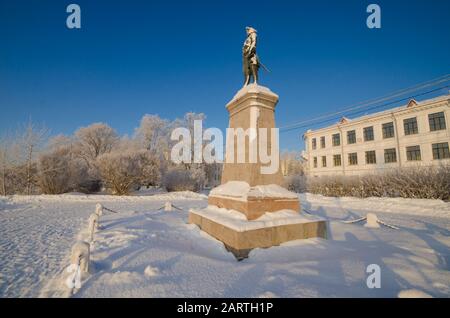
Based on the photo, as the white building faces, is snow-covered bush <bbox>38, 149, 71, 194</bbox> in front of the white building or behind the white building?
in front

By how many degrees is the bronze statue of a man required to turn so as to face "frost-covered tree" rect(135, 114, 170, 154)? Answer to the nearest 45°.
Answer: approximately 90° to its right

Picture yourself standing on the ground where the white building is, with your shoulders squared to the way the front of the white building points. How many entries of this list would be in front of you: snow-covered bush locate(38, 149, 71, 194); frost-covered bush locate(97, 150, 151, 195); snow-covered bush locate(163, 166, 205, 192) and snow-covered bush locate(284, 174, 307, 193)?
4

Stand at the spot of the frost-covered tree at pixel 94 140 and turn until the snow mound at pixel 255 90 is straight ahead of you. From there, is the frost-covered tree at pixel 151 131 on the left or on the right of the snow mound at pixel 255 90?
left

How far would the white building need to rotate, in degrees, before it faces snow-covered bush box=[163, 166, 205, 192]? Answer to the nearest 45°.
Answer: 0° — it already faces it

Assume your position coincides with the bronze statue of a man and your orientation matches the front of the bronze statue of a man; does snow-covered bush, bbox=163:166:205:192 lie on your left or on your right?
on your right

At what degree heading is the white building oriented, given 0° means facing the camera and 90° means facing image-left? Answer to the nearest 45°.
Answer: approximately 45°

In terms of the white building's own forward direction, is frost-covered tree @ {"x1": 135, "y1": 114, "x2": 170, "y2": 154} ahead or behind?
ahead

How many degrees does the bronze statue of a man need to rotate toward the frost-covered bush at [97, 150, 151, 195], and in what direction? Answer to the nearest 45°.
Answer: approximately 90° to its right

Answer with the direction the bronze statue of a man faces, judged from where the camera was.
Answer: facing the viewer and to the left of the viewer
